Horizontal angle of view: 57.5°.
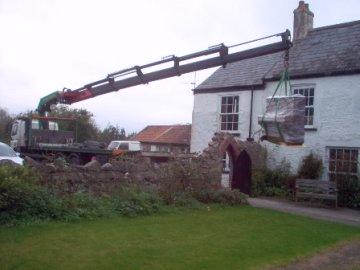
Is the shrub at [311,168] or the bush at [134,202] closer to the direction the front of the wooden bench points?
the bush

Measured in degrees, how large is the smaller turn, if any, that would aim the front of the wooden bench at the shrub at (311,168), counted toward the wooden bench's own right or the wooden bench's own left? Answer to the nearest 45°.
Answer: approximately 135° to the wooden bench's own right

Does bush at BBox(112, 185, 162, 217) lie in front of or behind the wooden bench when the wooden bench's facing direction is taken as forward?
in front

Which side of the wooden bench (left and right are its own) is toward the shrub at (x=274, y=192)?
right

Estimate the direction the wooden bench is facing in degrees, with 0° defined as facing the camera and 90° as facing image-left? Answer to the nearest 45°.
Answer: approximately 45°

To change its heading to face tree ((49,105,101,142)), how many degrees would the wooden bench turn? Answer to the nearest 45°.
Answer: approximately 90° to its right

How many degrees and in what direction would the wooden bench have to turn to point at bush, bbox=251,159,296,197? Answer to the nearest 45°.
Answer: approximately 90° to its right
